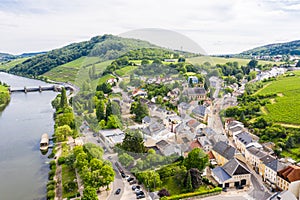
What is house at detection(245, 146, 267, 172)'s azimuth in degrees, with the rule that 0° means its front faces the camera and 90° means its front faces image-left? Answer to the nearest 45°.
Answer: approximately 45°

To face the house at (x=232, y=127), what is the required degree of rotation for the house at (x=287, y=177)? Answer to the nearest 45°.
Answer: approximately 90° to its right

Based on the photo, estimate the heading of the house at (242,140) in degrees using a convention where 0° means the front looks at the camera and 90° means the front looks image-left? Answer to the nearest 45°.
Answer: approximately 45°

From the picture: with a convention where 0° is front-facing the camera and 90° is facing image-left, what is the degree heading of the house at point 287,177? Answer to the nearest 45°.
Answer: approximately 45°

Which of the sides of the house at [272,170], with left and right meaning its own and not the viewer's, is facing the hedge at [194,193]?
front

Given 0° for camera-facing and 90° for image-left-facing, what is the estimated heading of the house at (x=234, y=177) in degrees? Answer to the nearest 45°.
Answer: approximately 0°

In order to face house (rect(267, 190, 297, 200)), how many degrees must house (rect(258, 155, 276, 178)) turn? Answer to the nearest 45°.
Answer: approximately 45° to its left

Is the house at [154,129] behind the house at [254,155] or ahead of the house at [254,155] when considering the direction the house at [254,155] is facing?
ahead

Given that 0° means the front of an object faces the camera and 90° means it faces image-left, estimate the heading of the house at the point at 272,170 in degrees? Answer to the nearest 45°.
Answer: approximately 45°

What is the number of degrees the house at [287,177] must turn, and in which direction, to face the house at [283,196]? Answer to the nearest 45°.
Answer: approximately 45° to its left

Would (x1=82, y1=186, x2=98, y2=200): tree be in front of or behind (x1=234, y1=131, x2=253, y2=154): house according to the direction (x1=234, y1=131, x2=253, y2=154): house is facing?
in front
